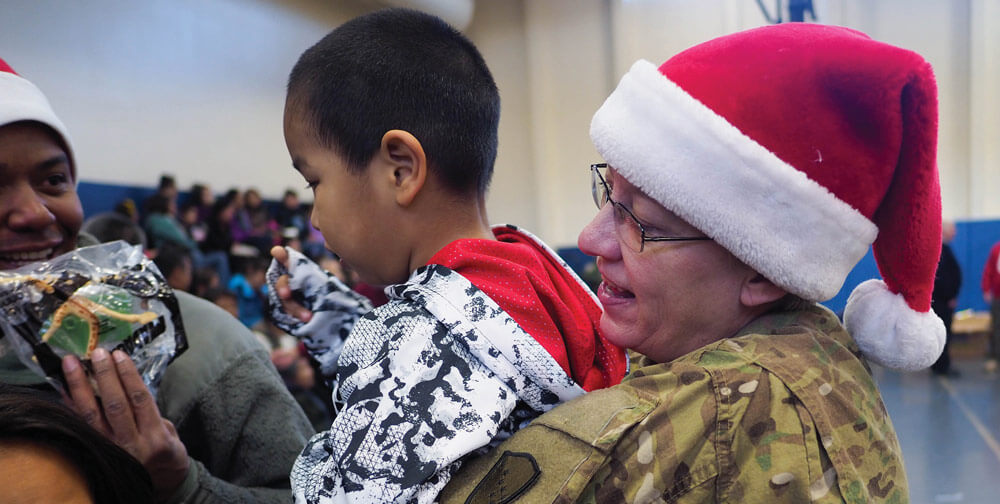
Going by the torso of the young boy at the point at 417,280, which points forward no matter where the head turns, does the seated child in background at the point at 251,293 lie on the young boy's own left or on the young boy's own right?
on the young boy's own right

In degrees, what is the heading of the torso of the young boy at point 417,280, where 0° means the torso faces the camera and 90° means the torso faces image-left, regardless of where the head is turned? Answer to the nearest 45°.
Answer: approximately 90°

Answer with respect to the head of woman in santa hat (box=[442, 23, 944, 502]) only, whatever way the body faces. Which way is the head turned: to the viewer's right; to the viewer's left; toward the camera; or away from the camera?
to the viewer's left
